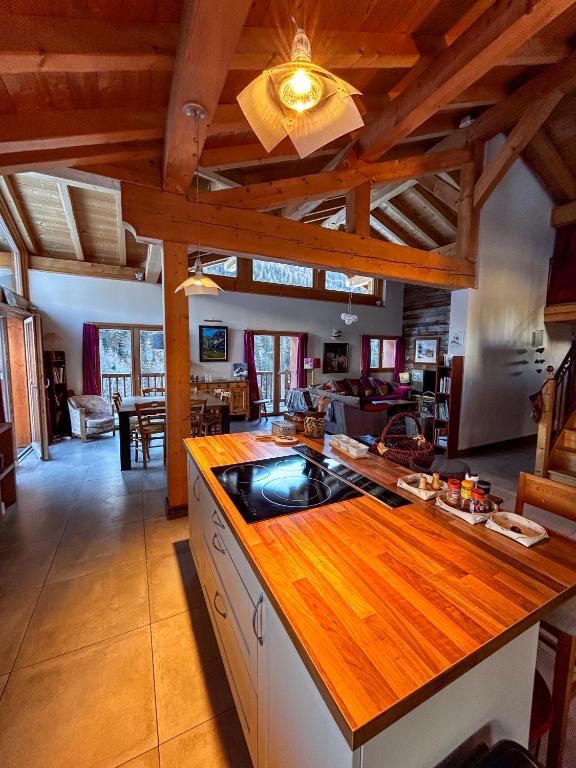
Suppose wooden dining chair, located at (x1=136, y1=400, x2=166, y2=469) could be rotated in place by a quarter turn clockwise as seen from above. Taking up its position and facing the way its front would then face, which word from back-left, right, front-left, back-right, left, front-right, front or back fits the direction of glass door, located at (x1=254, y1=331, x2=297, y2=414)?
front-left

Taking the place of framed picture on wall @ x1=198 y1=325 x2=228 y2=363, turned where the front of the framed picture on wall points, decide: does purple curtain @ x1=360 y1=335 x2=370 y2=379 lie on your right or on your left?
on your left

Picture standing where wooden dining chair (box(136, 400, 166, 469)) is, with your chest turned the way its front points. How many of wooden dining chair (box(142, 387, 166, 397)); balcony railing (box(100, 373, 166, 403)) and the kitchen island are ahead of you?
2

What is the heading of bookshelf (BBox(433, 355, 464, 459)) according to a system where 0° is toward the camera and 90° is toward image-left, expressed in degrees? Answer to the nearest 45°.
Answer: approximately 45°

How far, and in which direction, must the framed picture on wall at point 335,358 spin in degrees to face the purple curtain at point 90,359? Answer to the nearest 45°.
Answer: approximately 45° to its right

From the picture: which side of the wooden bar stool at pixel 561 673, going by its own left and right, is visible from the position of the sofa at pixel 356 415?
right

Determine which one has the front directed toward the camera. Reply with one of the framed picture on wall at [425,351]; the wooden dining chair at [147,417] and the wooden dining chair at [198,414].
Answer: the framed picture on wall

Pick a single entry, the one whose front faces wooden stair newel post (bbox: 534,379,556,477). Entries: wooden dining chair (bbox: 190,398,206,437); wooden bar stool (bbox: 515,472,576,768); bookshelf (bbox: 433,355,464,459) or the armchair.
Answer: the armchair

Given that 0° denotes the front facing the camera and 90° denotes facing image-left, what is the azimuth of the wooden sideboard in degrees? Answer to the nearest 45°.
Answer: approximately 0°

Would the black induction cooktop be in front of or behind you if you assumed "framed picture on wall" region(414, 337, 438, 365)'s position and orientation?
in front

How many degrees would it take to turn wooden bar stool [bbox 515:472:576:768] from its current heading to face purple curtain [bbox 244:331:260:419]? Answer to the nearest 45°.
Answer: approximately 90° to its right
